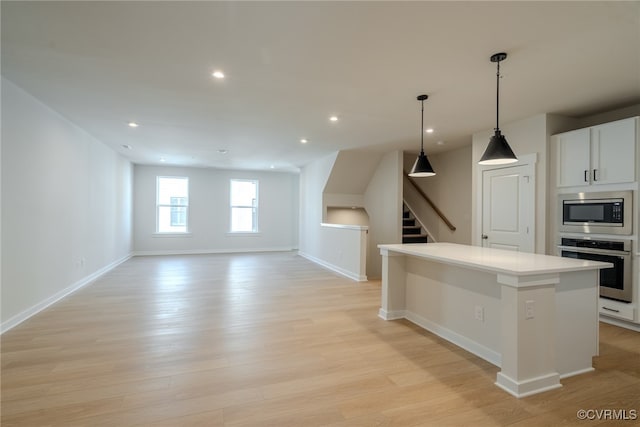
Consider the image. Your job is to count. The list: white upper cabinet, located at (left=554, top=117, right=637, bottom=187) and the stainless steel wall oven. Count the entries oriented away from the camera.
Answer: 0

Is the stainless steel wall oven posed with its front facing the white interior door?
no

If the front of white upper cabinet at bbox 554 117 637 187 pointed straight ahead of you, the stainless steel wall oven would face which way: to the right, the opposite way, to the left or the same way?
the same way

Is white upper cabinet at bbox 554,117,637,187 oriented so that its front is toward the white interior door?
no

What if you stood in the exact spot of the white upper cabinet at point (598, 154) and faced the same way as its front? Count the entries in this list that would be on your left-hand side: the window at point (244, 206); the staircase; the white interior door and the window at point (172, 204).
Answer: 0

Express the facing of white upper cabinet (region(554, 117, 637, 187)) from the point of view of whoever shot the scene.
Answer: facing the viewer and to the left of the viewer

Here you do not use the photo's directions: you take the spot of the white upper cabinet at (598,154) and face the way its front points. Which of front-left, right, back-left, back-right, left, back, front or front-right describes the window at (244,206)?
front-right

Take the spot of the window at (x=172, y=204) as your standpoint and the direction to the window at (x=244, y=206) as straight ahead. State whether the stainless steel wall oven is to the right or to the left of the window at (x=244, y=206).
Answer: right
